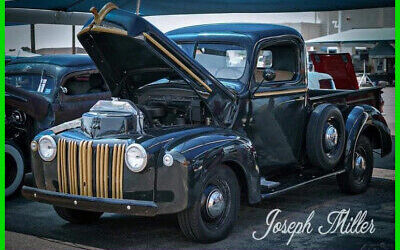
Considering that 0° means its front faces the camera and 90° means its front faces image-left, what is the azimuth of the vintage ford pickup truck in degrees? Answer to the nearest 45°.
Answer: approximately 45°

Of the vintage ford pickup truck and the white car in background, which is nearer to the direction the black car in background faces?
the vintage ford pickup truck

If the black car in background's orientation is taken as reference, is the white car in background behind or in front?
behind

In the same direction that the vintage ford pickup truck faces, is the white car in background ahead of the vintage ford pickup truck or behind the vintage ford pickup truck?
behind

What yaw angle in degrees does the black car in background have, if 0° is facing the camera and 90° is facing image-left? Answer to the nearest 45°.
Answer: approximately 45°

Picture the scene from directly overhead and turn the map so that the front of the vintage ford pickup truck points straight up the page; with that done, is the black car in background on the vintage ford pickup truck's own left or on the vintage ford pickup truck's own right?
on the vintage ford pickup truck's own right
